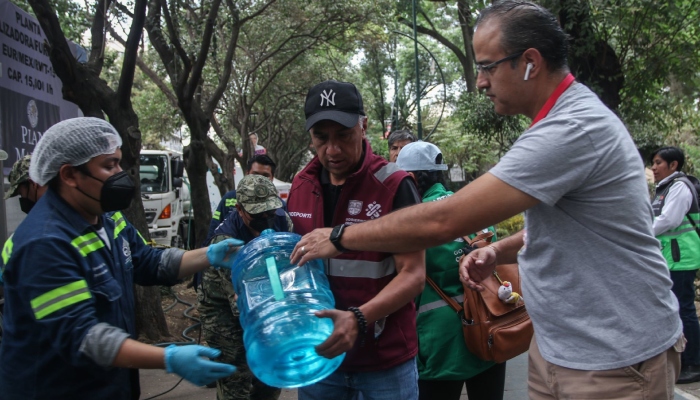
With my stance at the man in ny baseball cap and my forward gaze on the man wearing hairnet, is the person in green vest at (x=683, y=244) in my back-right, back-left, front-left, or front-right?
back-right

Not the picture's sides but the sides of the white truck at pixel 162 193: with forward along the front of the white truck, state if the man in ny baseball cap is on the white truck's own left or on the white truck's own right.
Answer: on the white truck's own left

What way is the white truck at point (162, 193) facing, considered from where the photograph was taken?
facing the viewer and to the left of the viewer

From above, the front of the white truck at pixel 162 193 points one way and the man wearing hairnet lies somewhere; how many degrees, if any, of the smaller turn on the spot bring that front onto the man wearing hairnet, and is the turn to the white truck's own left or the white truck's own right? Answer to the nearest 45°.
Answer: approximately 45° to the white truck's own left

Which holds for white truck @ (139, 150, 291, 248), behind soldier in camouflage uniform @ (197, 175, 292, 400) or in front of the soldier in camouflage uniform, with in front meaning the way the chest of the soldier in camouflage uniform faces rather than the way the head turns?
behind

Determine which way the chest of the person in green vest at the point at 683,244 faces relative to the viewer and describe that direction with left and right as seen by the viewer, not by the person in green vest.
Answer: facing to the left of the viewer

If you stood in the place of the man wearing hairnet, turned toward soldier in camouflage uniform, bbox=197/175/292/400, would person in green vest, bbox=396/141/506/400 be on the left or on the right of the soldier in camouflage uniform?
right

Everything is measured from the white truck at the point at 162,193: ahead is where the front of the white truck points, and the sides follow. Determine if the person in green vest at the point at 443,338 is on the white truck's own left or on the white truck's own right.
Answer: on the white truck's own left
